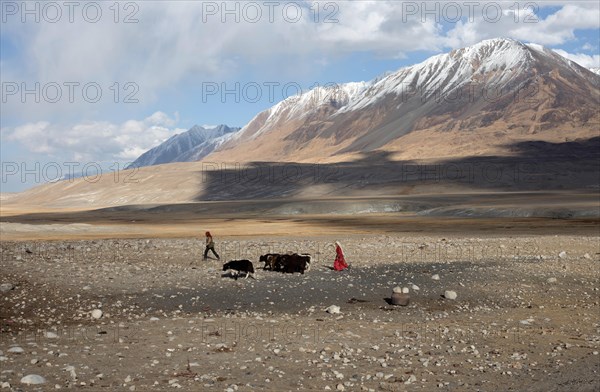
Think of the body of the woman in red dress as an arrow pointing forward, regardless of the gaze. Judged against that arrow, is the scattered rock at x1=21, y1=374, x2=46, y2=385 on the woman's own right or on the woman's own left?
on the woman's own left

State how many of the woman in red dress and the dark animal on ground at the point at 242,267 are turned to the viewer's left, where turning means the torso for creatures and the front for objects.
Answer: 2

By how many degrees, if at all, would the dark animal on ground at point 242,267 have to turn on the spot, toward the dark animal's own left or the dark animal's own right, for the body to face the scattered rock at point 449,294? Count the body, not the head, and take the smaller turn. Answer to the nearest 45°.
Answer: approximately 180°

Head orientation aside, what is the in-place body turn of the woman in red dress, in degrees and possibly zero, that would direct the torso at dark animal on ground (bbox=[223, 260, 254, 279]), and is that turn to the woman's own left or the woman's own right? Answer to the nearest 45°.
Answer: approximately 45° to the woman's own left

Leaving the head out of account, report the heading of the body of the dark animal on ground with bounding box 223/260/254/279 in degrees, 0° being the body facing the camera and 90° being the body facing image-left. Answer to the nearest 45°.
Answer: approximately 90°

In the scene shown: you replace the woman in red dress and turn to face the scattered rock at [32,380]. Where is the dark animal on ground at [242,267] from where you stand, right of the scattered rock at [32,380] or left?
right

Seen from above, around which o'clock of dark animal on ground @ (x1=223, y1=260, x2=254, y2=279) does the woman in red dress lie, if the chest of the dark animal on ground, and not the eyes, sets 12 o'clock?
The woman in red dress is roughly at 5 o'clock from the dark animal on ground.

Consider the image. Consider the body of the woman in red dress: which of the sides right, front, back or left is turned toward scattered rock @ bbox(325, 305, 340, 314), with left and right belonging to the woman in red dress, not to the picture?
left

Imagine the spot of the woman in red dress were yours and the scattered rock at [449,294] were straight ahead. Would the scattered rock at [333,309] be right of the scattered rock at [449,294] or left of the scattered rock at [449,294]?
right

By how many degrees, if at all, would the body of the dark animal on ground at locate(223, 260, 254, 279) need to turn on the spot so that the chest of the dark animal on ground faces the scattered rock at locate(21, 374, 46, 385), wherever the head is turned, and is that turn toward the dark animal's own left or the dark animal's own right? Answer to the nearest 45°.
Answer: approximately 90° to the dark animal's own left

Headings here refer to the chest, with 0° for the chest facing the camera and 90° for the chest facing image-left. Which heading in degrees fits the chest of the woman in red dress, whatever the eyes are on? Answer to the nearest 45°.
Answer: approximately 90°

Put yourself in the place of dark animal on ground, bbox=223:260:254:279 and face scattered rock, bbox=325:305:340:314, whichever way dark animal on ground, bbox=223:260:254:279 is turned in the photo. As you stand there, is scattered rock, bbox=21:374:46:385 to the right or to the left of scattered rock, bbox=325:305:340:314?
right

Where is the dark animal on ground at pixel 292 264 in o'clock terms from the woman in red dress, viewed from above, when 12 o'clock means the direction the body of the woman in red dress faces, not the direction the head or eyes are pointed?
The dark animal on ground is roughly at 11 o'clock from the woman in red dress.
